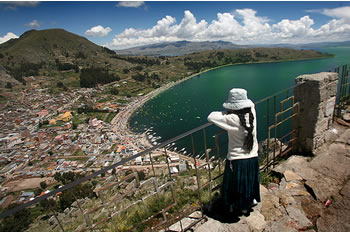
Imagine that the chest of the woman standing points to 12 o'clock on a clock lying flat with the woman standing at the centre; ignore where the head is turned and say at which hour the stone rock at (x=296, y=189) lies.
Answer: The stone rock is roughly at 3 o'clock from the woman standing.

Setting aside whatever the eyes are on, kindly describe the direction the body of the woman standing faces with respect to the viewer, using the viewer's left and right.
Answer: facing away from the viewer and to the left of the viewer

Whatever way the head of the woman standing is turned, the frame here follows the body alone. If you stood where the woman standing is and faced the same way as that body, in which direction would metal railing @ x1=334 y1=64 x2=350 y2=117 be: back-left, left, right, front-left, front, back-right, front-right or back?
right

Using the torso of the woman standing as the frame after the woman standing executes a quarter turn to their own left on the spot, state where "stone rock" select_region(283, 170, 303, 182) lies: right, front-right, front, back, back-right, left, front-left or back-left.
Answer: back

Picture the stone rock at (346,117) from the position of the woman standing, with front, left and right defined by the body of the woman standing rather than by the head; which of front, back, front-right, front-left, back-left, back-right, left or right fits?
right

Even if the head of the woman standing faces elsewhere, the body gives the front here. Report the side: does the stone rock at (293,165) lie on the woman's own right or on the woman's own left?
on the woman's own right

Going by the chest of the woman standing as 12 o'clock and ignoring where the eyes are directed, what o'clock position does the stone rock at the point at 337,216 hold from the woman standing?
The stone rock is roughly at 4 o'clock from the woman standing.

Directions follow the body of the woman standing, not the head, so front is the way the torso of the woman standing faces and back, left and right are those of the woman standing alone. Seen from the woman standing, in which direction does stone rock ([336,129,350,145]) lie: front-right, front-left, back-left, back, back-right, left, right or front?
right

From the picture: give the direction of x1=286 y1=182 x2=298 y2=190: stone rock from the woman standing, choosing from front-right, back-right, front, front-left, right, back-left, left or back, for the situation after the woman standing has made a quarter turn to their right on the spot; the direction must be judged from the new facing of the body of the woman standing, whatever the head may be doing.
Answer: front
